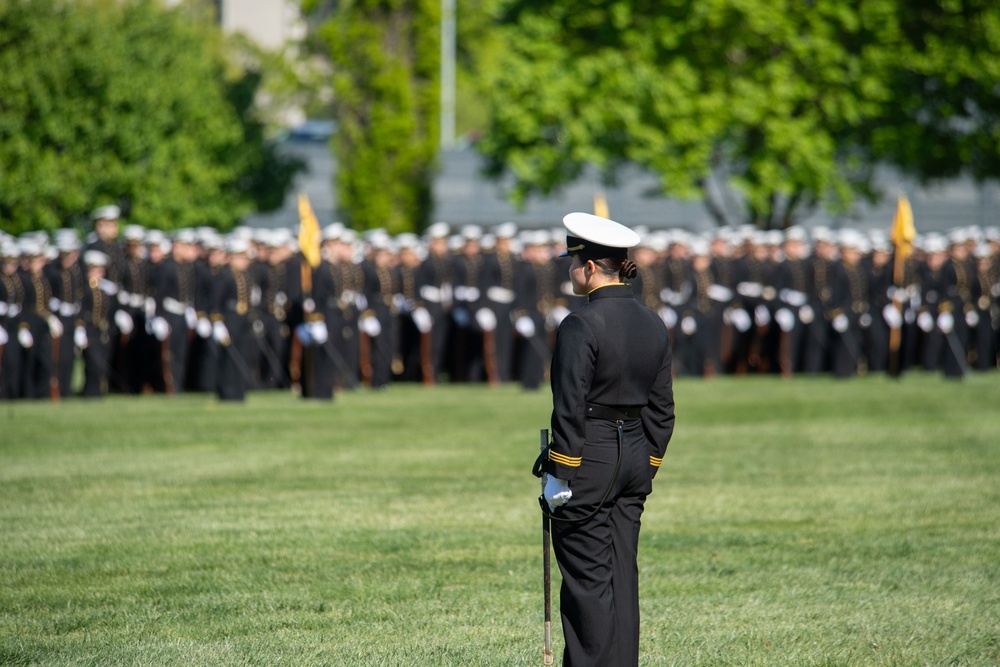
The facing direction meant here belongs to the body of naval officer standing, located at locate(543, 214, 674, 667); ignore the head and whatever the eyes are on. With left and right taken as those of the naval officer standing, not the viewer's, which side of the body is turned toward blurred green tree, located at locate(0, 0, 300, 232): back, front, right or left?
front

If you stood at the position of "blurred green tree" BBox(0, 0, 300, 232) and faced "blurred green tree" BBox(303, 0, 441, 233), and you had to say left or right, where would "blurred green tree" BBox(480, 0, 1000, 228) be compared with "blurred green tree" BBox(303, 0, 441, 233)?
right

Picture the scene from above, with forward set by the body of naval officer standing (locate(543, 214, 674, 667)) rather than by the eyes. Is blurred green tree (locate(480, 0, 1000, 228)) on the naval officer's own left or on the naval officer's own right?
on the naval officer's own right

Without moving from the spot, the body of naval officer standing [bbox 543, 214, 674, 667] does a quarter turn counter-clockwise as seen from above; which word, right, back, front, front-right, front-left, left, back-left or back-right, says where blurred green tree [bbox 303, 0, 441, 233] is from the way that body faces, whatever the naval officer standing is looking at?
back-right

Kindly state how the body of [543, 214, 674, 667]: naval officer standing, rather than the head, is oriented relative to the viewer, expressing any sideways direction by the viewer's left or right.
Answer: facing away from the viewer and to the left of the viewer
